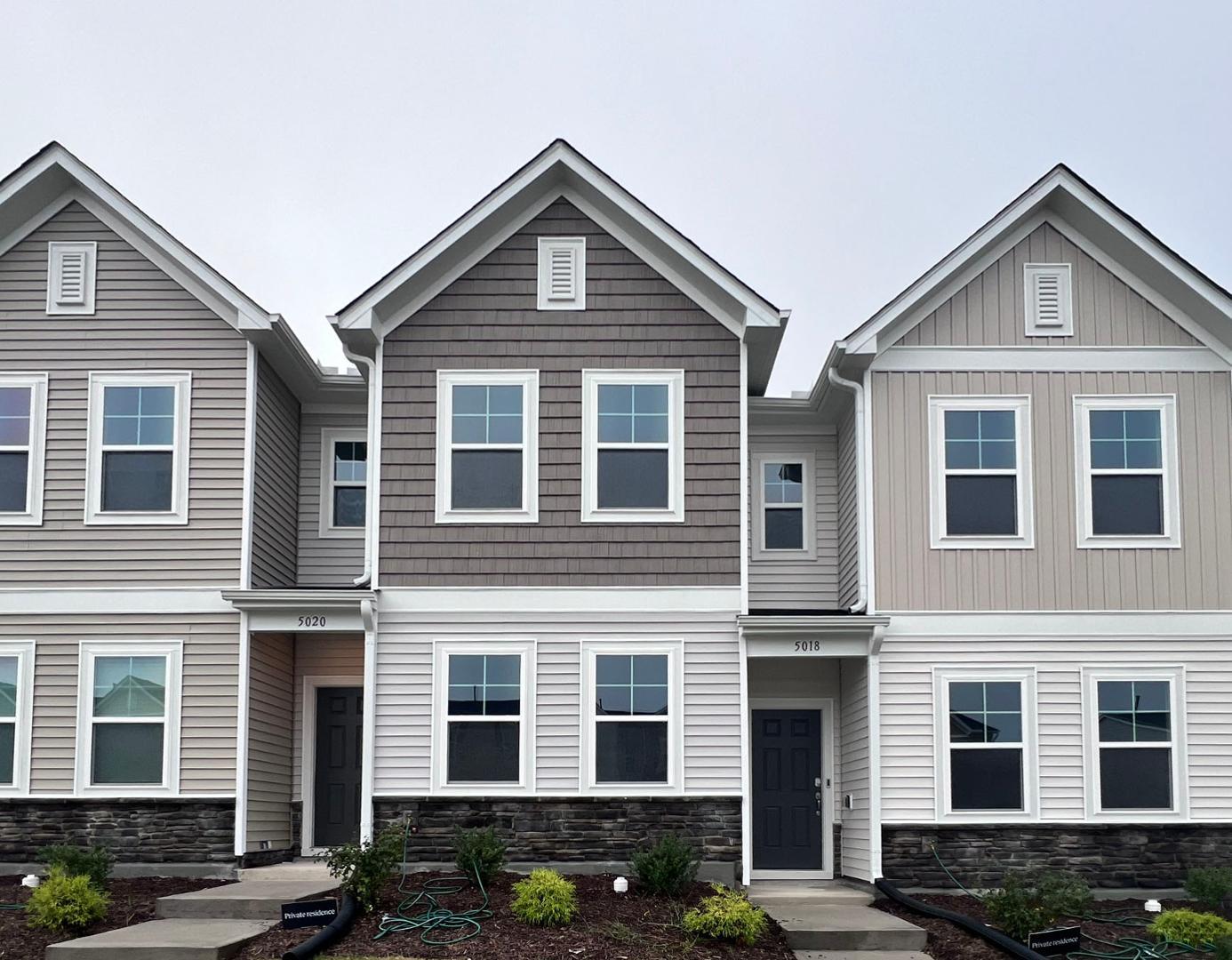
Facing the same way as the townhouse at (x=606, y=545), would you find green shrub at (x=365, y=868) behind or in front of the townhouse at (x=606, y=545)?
in front

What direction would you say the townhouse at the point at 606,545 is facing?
toward the camera

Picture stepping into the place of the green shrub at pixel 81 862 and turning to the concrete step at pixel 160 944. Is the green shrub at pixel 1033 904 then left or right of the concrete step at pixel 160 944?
left

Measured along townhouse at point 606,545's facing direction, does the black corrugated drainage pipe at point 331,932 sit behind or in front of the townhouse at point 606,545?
in front

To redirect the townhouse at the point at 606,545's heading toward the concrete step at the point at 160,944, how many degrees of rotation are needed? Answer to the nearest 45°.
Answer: approximately 45° to its right

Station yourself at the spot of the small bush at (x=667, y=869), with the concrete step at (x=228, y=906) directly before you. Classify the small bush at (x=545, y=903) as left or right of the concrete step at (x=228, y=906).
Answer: left
